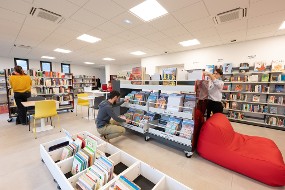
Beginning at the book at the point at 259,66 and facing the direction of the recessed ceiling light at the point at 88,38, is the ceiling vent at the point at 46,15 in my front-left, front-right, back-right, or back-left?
front-left

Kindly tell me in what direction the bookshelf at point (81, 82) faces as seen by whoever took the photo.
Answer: facing the viewer

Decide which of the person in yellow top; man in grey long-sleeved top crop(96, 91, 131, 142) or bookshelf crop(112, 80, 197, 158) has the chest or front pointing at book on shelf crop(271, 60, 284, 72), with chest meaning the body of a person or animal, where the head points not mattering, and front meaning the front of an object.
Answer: the man in grey long-sleeved top

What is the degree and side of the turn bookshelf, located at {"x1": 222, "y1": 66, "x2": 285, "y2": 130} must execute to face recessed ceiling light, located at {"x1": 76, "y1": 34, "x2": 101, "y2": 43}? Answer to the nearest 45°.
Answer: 0° — it already faces it

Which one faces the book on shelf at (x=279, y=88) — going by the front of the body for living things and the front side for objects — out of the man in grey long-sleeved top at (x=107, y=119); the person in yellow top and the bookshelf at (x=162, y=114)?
the man in grey long-sleeved top

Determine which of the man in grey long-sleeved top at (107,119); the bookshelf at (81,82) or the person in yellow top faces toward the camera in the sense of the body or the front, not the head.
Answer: the bookshelf

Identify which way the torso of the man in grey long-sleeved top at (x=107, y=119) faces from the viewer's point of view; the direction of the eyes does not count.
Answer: to the viewer's right

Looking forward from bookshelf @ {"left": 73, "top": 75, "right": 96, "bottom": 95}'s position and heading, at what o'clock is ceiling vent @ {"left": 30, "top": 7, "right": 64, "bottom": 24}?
The ceiling vent is roughly at 12 o'clock from the bookshelf.

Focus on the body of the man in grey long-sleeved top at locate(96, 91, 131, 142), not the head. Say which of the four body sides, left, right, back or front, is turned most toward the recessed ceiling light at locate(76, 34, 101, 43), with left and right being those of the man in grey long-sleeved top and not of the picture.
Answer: left

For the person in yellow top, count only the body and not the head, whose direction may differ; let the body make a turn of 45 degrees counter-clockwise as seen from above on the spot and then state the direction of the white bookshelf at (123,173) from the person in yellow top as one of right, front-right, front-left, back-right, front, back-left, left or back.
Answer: back-left

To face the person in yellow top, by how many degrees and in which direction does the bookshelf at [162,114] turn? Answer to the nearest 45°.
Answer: approximately 45° to its right

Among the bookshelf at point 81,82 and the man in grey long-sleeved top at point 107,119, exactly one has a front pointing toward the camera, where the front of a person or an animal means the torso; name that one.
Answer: the bookshelf

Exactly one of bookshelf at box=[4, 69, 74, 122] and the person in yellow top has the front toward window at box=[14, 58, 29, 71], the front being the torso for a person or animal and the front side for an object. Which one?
the person in yellow top

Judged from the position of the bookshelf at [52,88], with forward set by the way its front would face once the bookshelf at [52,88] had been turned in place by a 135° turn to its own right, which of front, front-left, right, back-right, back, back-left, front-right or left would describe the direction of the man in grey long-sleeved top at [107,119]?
back-left

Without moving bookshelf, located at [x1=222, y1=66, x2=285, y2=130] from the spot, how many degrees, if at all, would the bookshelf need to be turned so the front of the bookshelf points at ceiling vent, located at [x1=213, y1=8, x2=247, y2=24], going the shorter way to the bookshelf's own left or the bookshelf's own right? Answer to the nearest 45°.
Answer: approximately 45° to the bookshelf's own left

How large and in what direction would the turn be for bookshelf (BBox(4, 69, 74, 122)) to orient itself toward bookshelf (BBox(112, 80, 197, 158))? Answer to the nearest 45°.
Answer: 0° — it already faces it
